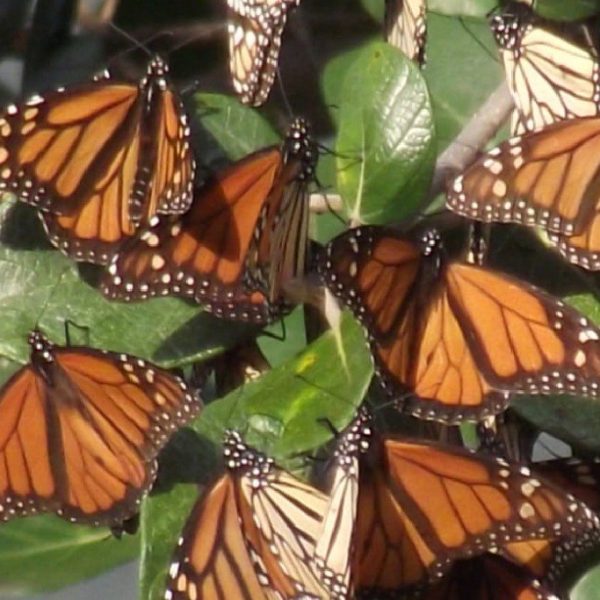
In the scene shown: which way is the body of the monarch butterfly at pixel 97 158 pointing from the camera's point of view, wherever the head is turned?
away from the camera

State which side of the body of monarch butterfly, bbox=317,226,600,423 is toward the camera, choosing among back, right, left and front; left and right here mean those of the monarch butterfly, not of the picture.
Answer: back

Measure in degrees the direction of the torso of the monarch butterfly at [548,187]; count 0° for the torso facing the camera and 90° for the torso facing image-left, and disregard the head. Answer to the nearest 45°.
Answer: approximately 180°

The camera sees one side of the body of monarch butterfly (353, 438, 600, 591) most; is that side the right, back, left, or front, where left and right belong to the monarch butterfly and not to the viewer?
back
